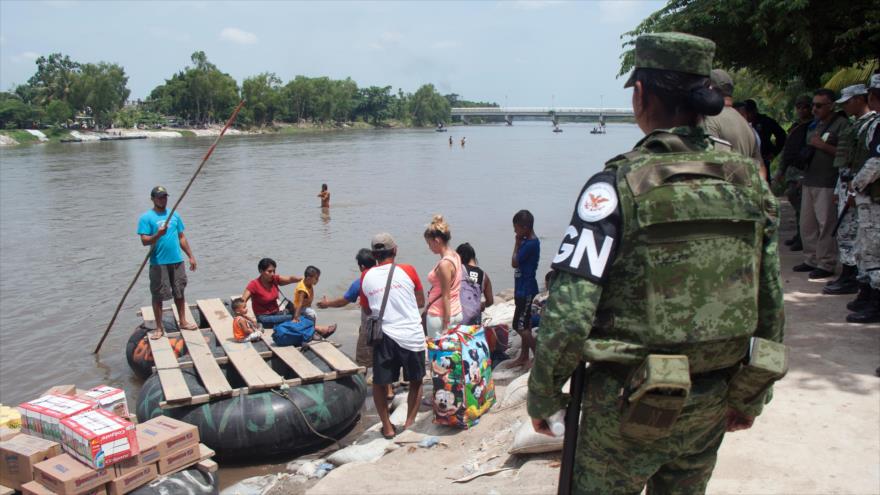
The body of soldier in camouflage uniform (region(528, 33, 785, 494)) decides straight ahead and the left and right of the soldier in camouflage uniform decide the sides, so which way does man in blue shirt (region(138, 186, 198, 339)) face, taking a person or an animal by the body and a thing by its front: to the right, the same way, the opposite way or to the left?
the opposite way

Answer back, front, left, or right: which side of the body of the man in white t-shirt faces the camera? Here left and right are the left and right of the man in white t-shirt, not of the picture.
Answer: back

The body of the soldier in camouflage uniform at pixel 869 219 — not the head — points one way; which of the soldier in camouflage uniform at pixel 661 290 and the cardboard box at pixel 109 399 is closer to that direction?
the cardboard box

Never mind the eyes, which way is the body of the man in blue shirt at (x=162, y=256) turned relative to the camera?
toward the camera

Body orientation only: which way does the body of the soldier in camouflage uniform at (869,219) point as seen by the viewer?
to the viewer's left

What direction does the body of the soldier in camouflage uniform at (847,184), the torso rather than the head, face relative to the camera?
to the viewer's left

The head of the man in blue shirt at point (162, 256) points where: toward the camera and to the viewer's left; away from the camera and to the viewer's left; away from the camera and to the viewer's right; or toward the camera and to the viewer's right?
toward the camera and to the viewer's right

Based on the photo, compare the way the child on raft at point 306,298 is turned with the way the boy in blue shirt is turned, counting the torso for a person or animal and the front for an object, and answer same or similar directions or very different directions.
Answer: very different directions

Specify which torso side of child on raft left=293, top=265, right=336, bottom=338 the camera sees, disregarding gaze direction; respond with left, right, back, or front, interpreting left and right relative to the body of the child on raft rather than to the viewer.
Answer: right

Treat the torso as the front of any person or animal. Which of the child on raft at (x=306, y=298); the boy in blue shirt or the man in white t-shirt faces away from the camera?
the man in white t-shirt

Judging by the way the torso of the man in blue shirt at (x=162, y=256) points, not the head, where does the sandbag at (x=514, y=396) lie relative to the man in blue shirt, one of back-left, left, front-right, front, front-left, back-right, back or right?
front-left
